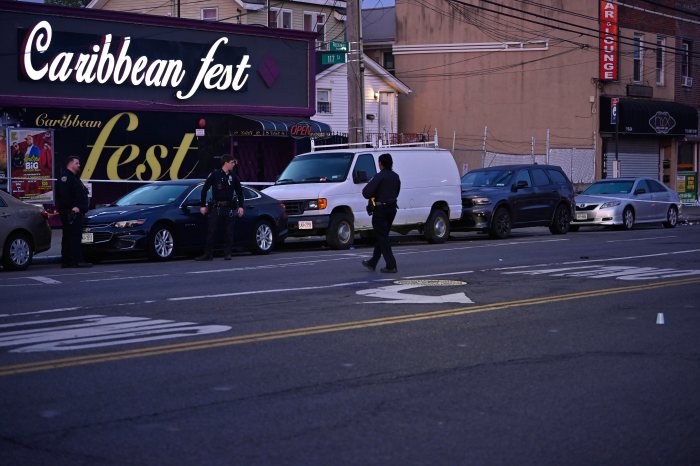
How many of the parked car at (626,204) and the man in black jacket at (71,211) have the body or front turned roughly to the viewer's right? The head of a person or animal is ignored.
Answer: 1

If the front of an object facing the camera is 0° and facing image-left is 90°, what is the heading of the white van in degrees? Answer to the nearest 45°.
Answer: approximately 45°

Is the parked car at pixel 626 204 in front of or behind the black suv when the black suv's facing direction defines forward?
behind

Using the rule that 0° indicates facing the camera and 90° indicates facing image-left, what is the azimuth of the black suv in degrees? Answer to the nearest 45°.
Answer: approximately 45°

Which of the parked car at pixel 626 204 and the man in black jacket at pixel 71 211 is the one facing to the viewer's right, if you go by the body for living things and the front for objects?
the man in black jacket

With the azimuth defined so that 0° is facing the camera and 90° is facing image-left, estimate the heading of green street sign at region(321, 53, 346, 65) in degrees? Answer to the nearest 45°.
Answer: approximately 0°

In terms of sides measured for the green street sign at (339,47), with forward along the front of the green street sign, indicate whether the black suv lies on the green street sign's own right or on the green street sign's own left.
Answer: on the green street sign's own left

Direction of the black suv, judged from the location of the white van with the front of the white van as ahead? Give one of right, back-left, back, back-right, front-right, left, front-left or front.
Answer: back

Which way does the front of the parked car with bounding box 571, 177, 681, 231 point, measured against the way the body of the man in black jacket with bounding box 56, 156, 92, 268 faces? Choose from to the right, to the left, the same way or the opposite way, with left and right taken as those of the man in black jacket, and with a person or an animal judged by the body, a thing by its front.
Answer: the opposite way

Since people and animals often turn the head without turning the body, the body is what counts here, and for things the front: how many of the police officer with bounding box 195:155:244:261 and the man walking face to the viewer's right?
0

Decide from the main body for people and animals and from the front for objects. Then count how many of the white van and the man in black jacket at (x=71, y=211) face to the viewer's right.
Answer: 1

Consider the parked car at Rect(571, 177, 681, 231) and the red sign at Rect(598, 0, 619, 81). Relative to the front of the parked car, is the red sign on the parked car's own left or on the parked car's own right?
on the parked car's own right
